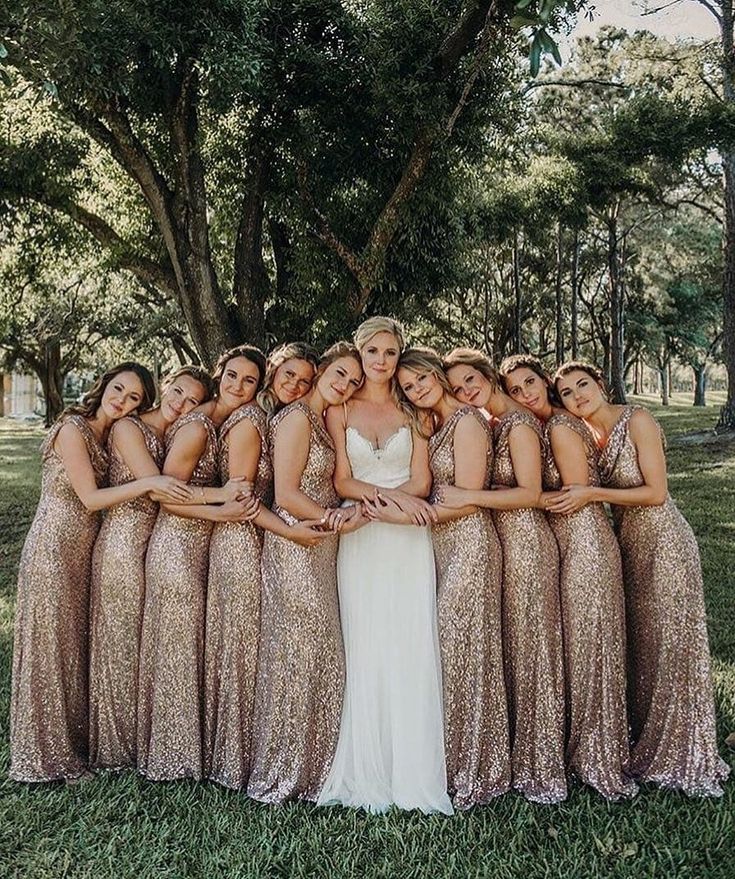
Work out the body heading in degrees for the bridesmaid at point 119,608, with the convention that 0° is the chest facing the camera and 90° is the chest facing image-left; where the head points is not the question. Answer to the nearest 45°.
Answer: approximately 315°

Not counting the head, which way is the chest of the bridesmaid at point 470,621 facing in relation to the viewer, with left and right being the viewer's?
facing the viewer and to the left of the viewer

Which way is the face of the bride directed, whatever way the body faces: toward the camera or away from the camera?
toward the camera

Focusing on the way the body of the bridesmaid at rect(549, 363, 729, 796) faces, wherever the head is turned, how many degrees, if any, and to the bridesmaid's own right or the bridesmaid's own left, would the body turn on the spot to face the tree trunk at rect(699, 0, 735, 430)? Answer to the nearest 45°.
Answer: approximately 135° to the bridesmaid's own right

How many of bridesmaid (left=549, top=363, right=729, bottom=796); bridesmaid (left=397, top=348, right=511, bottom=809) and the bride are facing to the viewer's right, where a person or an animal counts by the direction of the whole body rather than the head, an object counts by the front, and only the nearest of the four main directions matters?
0

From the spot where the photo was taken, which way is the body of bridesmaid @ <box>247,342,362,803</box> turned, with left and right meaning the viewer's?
facing the viewer and to the right of the viewer

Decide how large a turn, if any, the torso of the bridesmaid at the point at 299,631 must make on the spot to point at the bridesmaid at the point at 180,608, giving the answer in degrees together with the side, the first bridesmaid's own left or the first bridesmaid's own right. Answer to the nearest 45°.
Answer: approximately 135° to the first bridesmaid's own right

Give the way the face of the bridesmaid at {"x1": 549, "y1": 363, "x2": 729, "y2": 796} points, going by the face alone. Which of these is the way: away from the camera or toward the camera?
toward the camera

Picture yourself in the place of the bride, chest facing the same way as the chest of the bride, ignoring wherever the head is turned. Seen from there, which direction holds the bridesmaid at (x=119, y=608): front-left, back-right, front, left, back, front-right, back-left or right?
right

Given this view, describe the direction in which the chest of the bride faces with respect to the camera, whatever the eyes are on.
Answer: toward the camera

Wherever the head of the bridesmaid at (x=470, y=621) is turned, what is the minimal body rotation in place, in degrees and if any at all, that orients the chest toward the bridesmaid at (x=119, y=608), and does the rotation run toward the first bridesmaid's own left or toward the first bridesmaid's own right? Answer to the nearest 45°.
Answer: approximately 45° to the first bridesmaid's own right

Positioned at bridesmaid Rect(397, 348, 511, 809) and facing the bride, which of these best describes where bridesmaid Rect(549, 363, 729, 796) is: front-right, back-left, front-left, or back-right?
back-right

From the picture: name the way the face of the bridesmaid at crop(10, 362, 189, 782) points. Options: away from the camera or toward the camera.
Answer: toward the camera

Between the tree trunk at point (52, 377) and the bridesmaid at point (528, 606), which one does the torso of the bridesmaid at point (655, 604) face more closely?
the bridesmaid

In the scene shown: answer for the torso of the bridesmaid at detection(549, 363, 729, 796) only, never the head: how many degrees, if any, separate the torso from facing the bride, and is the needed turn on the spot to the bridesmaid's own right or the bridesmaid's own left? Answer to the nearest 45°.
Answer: approximately 45° to the bridesmaid's own right

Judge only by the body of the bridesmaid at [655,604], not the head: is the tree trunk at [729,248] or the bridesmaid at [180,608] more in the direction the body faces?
the bridesmaid
